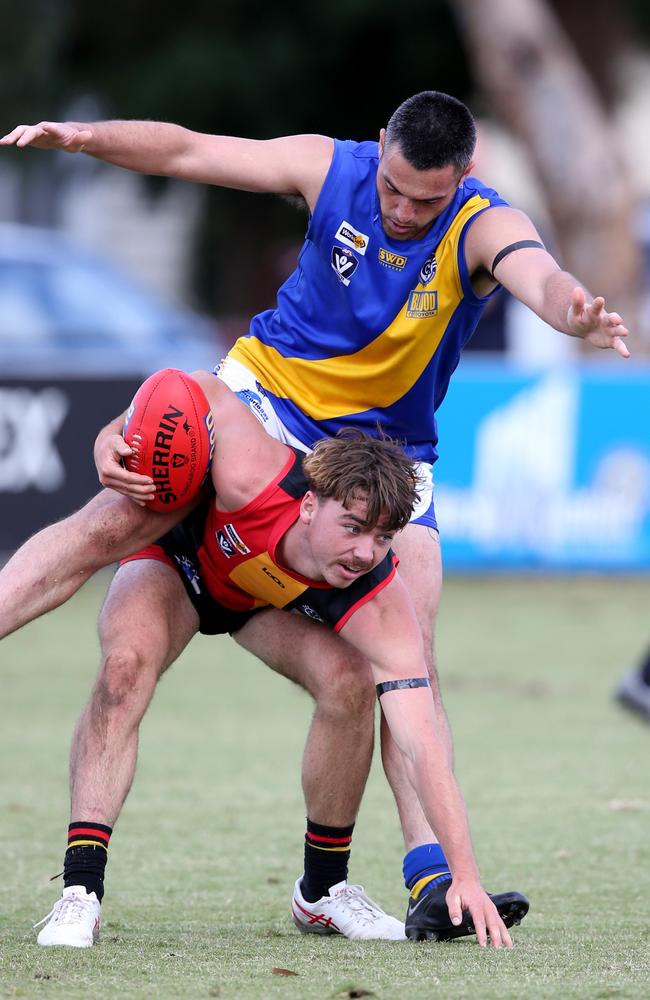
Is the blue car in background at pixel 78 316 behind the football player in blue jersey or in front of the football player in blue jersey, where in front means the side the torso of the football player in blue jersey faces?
behind

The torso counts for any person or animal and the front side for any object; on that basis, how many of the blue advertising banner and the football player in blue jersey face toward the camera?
2

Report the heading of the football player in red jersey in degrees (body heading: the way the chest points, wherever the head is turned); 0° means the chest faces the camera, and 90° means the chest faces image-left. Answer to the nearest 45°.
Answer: approximately 315°

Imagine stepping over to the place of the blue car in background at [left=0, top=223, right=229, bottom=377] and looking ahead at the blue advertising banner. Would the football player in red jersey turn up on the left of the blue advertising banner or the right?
right

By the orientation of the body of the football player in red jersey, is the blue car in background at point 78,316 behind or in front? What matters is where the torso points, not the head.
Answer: behind

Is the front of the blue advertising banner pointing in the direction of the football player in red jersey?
yes

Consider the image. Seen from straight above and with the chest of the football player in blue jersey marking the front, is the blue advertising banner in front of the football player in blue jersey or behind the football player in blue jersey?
behind

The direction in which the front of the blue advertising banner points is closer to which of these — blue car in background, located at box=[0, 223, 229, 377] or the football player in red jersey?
the football player in red jersey

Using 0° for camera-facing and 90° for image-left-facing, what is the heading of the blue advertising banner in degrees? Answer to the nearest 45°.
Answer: approximately 0°

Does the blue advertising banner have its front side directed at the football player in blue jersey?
yes

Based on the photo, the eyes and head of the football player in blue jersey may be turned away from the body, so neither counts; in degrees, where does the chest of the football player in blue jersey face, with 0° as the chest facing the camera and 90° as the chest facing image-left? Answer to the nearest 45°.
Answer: approximately 0°
